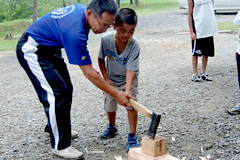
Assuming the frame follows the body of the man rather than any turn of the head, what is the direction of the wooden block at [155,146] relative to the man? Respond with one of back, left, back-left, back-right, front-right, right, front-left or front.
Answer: front-right

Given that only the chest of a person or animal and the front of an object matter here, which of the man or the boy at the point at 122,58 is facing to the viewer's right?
the man

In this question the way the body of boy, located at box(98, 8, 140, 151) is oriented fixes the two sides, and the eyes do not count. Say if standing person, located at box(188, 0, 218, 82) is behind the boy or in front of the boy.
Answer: behind

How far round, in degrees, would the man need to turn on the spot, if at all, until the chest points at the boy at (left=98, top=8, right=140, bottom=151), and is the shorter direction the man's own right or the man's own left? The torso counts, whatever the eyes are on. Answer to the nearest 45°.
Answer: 0° — they already face them

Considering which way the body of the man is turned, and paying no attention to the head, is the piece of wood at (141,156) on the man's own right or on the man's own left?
on the man's own right

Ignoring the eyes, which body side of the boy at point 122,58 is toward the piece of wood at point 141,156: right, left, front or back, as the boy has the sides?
front

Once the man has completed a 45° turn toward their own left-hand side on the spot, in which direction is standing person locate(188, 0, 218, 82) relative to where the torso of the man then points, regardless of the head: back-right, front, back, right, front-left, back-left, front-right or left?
front

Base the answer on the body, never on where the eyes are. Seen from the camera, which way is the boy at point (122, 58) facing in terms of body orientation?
toward the camera

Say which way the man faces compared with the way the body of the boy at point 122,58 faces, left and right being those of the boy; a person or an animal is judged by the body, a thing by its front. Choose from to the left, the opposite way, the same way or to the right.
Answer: to the left

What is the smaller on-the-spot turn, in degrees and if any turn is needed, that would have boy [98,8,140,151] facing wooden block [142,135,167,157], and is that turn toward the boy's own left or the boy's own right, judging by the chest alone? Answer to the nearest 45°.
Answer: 0° — they already face it

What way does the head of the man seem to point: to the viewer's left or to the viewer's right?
to the viewer's right

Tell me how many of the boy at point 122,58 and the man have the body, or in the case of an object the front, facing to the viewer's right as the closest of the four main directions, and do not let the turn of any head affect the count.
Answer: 1

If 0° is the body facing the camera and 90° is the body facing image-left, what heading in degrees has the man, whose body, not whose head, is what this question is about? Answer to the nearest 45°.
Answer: approximately 270°
